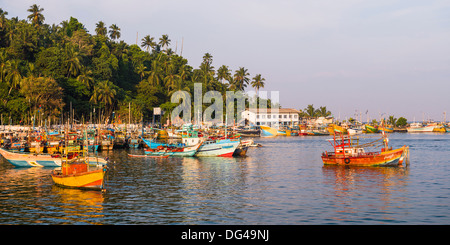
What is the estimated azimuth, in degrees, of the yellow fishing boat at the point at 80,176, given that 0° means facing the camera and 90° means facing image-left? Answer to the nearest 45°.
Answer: approximately 315°
